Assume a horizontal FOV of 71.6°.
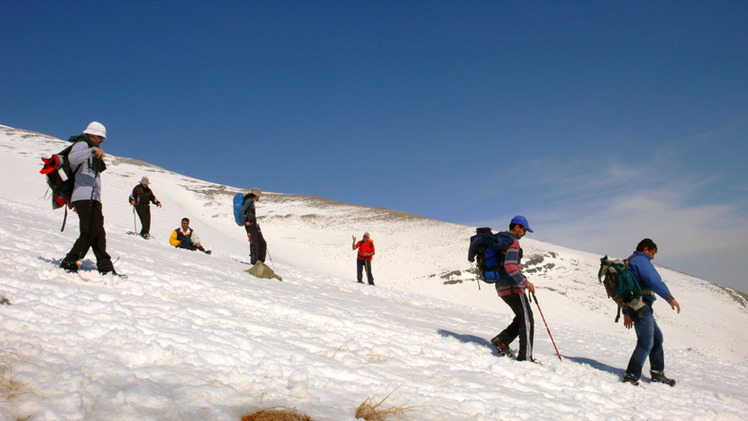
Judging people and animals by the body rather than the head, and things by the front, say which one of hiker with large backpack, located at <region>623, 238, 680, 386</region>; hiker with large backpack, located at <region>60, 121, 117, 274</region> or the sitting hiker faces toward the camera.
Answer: the sitting hiker

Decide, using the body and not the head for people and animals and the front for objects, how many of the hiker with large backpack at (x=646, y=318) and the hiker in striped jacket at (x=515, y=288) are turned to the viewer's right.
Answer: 2

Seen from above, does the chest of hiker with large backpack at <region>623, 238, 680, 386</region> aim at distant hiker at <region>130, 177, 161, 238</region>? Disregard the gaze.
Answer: no

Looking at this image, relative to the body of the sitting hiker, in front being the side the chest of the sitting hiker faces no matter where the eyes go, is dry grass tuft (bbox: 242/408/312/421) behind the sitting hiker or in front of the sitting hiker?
in front

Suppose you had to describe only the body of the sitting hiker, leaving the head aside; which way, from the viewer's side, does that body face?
toward the camera

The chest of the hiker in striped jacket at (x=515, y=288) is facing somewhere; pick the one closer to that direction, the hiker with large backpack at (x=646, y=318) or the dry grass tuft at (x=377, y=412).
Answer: the hiker with large backpack

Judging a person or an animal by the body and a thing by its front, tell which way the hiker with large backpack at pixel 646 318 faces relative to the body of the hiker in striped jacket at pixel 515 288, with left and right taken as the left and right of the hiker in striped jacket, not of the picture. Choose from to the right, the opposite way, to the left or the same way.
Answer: the same way

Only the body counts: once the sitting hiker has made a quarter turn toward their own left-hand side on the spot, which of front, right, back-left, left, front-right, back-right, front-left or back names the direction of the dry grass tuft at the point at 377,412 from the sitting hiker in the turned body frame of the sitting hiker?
right

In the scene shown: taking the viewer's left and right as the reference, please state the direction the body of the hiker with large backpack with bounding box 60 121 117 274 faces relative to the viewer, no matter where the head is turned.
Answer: facing to the right of the viewer

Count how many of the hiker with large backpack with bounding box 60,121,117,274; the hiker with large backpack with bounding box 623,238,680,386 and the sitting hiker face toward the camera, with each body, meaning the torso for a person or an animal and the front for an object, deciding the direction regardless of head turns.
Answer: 1

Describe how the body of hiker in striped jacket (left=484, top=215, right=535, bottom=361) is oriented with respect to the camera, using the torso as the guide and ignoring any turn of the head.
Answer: to the viewer's right

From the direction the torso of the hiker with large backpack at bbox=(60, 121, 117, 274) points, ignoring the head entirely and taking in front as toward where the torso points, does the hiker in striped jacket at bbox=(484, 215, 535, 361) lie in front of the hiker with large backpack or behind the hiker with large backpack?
in front

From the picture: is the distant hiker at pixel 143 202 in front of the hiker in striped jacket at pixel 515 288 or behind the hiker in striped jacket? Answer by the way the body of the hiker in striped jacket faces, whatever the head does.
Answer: behind

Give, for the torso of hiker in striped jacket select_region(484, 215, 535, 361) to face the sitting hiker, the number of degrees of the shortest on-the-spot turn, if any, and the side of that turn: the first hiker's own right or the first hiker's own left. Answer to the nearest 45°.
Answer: approximately 135° to the first hiker's own left

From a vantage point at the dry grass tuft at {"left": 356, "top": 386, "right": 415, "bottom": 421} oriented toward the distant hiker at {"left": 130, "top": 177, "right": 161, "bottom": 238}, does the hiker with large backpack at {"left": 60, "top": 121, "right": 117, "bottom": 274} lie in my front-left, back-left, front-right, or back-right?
front-left

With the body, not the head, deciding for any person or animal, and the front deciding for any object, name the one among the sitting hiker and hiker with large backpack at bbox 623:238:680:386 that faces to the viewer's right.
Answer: the hiker with large backpack

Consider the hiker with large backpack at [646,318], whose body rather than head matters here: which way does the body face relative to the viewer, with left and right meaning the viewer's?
facing to the right of the viewer

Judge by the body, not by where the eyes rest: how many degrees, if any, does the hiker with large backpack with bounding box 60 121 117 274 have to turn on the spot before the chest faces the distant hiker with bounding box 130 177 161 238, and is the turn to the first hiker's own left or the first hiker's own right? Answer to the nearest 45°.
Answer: approximately 90° to the first hiker's own left
